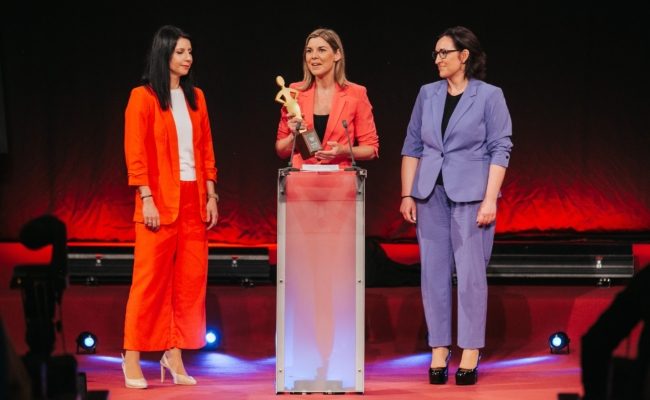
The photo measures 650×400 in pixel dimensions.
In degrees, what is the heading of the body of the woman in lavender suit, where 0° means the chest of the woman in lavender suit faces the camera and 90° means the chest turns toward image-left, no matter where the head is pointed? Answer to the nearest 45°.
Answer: approximately 45°

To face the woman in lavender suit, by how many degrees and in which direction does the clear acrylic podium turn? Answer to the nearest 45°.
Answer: approximately 135° to its left
